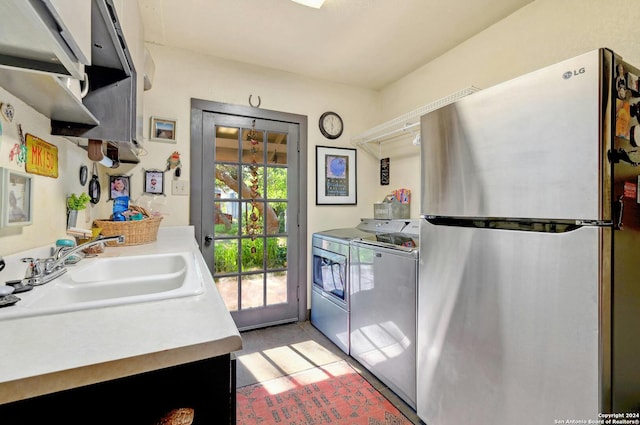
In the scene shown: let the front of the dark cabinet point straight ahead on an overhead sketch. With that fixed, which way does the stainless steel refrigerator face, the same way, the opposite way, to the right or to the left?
the opposite way

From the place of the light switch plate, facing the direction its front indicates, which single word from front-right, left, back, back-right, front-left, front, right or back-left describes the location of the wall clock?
left

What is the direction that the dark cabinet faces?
to the viewer's right

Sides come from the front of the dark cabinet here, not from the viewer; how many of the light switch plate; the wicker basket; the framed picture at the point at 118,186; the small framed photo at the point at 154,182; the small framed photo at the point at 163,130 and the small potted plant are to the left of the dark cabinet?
6

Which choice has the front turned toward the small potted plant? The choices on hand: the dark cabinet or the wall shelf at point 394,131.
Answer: the wall shelf

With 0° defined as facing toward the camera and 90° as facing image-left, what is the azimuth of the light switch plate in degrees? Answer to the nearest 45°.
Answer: approximately 0°

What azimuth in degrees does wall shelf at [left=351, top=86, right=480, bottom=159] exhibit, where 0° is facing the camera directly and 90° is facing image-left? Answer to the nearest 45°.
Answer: approximately 45°

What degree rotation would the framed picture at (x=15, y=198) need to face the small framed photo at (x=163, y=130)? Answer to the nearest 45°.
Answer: approximately 90° to its left

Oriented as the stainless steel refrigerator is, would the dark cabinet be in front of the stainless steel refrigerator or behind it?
in front
